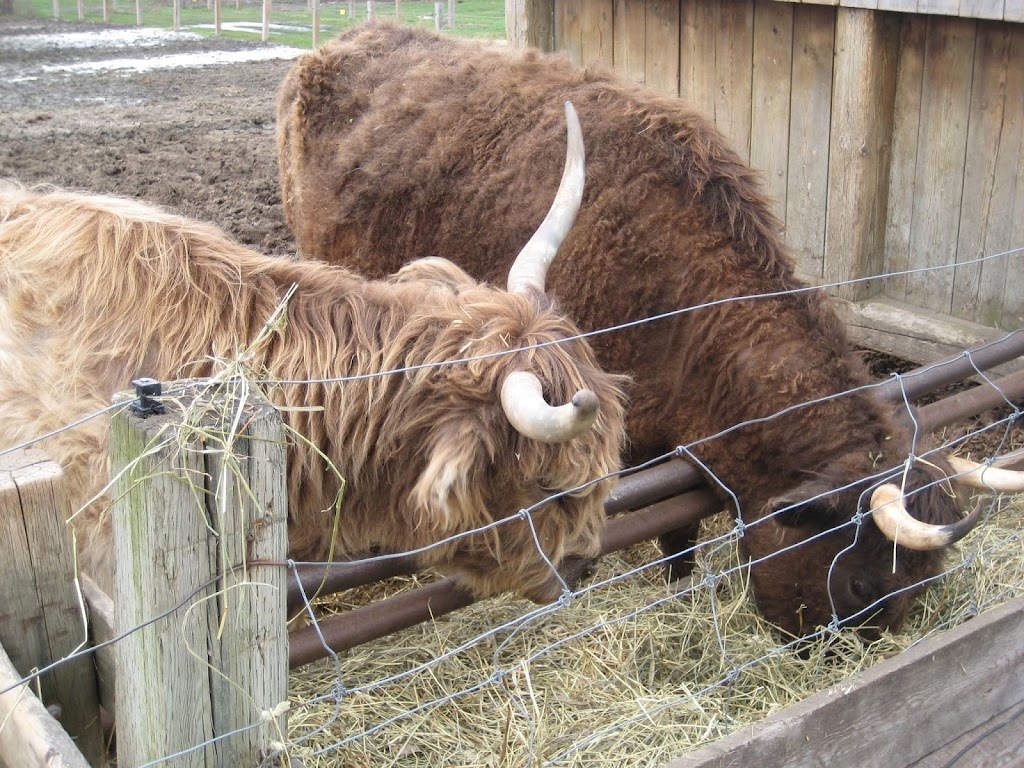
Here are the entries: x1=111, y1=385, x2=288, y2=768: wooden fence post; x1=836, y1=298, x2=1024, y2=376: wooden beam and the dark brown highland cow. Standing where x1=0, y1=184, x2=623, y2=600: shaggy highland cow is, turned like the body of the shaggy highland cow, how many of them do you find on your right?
1

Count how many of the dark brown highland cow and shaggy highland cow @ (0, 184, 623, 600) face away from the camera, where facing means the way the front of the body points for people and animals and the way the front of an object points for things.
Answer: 0

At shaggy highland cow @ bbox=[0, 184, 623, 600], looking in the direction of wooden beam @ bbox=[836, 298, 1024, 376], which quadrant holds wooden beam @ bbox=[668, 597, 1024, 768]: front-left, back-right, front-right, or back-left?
front-right

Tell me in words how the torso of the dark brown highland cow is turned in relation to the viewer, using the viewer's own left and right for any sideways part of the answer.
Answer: facing the viewer and to the right of the viewer

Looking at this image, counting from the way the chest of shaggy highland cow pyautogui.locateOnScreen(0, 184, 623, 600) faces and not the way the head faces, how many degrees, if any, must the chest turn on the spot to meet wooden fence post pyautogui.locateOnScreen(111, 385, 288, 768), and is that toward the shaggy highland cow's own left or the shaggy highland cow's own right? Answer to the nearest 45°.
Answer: approximately 90° to the shaggy highland cow's own right

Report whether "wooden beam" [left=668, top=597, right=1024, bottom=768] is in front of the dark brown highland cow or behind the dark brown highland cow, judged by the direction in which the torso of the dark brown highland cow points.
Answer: in front

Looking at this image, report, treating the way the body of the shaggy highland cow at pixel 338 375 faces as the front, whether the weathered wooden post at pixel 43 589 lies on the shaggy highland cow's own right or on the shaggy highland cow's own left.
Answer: on the shaggy highland cow's own right

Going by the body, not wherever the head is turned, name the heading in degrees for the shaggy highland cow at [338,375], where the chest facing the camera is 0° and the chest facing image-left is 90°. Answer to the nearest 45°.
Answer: approximately 270°

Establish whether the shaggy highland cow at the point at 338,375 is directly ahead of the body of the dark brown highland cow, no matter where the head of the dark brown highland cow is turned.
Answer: no
